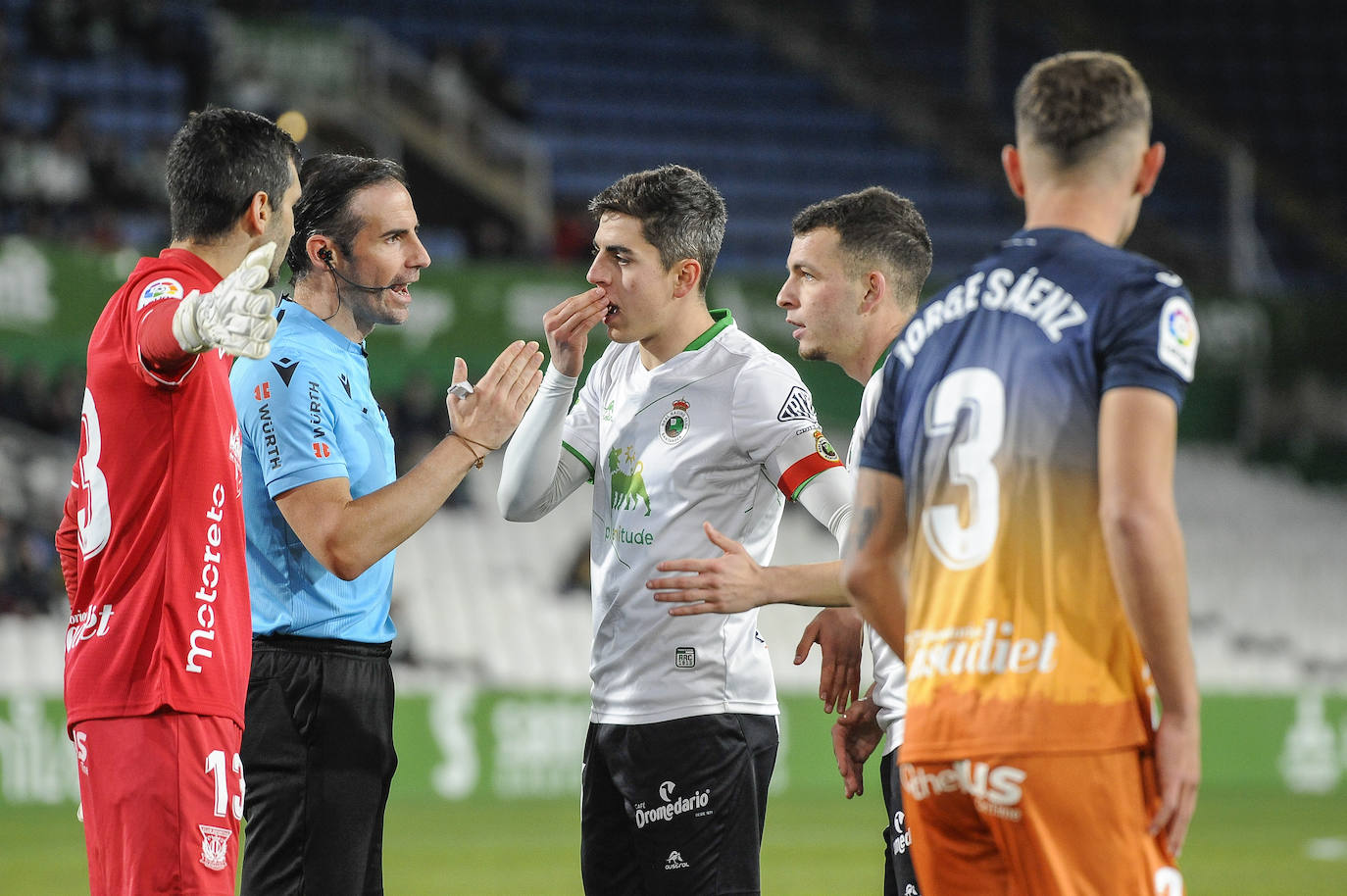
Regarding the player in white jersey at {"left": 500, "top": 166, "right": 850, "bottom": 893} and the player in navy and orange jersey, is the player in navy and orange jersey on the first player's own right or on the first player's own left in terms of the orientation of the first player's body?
on the first player's own left

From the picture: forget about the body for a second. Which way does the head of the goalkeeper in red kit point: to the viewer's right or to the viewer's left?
to the viewer's right

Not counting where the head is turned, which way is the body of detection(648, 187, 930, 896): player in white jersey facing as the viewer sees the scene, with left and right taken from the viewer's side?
facing to the left of the viewer

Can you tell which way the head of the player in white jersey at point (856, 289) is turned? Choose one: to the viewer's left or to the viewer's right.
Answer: to the viewer's left

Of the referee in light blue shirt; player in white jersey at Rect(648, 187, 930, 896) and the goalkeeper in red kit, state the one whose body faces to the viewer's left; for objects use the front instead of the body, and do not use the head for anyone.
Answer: the player in white jersey

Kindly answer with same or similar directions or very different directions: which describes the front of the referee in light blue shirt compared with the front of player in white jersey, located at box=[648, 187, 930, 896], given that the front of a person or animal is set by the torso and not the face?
very different directions

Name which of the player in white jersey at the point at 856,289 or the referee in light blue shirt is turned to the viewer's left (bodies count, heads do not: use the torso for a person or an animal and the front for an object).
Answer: the player in white jersey

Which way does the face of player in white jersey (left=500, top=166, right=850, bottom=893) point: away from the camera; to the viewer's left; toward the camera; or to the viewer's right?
to the viewer's left

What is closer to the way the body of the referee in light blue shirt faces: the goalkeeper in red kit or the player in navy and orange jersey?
the player in navy and orange jersey

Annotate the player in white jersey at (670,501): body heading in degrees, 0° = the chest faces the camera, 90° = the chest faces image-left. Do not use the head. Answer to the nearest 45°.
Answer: approximately 45°

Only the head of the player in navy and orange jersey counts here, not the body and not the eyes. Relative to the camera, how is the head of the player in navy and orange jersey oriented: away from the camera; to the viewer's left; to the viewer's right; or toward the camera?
away from the camera

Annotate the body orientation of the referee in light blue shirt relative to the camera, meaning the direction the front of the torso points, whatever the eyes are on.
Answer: to the viewer's right

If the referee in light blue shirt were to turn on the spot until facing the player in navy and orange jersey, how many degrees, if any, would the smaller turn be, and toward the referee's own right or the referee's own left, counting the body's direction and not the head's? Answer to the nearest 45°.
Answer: approximately 45° to the referee's own right
